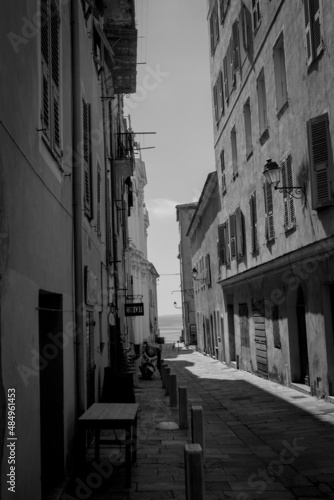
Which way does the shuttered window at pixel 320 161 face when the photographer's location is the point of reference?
facing the viewer and to the left of the viewer

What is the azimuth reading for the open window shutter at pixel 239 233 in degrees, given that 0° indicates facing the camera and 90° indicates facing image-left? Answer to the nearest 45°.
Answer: approximately 90°

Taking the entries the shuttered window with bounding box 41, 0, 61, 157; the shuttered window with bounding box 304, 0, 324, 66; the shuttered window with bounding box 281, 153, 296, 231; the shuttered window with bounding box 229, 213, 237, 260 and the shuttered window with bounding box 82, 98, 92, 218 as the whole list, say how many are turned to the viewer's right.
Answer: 2

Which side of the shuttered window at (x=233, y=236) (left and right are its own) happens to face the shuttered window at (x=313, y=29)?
left

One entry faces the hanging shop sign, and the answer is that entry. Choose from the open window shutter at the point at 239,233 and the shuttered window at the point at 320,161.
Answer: the open window shutter at the point at 239,233

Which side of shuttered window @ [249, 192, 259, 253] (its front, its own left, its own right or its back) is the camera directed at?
left

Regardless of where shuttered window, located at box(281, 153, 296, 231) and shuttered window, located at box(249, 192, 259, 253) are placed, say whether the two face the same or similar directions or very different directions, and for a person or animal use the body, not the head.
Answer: same or similar directions

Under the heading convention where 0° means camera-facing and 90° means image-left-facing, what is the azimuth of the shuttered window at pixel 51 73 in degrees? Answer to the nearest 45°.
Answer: approximately 270°

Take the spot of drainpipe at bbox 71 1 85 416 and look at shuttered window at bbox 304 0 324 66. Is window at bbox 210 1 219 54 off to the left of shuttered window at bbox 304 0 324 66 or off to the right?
left

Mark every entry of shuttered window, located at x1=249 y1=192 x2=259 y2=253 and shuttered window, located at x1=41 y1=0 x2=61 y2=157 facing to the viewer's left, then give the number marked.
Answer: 1

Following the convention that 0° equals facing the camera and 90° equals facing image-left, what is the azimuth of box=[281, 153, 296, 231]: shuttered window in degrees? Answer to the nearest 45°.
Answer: approximately 90°

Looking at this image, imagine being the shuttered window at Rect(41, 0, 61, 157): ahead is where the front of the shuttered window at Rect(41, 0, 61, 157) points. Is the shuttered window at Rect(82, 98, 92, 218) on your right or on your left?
on your left

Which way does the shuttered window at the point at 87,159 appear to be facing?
to the viewer's right

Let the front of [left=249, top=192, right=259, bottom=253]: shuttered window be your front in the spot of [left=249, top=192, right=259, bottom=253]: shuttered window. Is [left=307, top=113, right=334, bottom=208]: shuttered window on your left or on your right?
on your left

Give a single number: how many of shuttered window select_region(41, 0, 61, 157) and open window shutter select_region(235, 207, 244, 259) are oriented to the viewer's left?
1

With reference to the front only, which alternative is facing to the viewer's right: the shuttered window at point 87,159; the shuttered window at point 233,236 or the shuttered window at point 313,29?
the shuttered window at point 87,159

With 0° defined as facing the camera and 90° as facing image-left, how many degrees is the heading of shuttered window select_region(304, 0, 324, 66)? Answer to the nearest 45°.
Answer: approximately 90°
